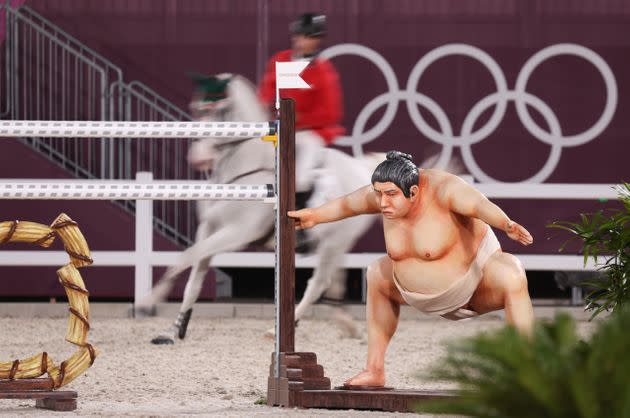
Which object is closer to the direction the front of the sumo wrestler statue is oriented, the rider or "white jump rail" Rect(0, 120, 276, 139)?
the white jump rail

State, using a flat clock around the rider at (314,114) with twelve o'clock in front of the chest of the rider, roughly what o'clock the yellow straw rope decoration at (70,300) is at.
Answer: The yellow straw rope decoration is roughly at 11 o'clock from the rider.

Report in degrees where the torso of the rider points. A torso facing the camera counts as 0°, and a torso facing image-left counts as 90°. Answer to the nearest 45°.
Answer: approximately 45°

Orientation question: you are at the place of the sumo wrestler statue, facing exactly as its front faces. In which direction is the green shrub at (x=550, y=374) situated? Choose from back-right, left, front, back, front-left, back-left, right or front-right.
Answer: front-left

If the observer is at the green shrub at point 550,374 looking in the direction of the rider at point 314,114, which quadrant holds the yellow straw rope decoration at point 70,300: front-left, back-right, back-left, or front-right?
front-left

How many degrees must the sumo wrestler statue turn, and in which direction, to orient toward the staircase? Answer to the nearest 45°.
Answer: approximately 90° to its right

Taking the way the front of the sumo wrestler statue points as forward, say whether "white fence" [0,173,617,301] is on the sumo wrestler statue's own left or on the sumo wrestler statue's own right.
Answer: on the sumo wrestler statue's own right

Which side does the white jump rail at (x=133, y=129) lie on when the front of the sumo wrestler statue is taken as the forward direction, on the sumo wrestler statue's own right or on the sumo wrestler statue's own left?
on the sumo wrestler statue's own right

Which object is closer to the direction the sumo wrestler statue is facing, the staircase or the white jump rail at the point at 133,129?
the white jump rail

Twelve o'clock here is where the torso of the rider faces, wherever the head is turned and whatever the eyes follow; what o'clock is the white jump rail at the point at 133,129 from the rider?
The white jump rail is roughly at 11 o'clock from the rider.

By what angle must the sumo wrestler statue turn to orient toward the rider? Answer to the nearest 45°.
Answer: approximately 135° to its right

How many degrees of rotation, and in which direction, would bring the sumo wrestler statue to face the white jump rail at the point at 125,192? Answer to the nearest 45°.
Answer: approximately 45° to its right

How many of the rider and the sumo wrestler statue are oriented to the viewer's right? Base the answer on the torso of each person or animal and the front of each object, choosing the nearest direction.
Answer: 0

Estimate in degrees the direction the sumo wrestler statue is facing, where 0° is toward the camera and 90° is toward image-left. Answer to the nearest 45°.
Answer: approximately 45°
